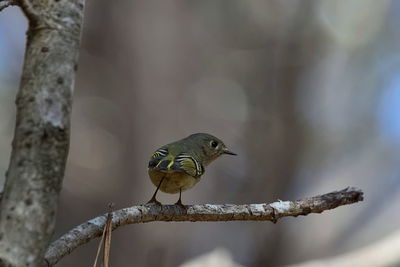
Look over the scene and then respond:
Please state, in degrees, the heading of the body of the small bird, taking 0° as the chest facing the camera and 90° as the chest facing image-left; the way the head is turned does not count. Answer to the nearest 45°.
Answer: approximately 225°
